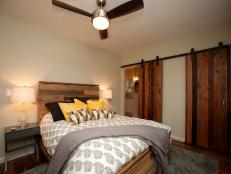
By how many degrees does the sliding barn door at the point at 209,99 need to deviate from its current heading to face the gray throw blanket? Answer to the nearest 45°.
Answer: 0° — it already faces it

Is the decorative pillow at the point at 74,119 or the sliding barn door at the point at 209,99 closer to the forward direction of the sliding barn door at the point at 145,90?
the decorative pillow

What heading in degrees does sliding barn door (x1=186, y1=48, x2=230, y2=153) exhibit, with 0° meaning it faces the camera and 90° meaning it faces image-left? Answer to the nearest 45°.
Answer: approximately 45°

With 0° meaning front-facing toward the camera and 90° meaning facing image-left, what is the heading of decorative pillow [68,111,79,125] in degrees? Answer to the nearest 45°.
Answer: approximately 315°

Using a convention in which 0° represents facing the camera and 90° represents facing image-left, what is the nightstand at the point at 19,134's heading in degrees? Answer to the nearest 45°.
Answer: approximately 315°

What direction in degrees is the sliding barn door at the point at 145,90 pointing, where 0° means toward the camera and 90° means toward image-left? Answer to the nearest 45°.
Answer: approximately 45°

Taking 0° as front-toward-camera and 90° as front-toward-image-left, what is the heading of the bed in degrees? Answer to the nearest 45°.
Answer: approximately 315°

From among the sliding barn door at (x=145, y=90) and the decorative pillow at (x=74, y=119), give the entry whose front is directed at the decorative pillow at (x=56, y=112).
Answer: the sliding barn door

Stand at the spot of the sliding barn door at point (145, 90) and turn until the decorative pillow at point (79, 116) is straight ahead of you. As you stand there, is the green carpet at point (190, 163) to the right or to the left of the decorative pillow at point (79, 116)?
left

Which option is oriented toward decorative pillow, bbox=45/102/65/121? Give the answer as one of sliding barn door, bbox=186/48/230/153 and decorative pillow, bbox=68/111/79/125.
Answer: the sliding barn door
